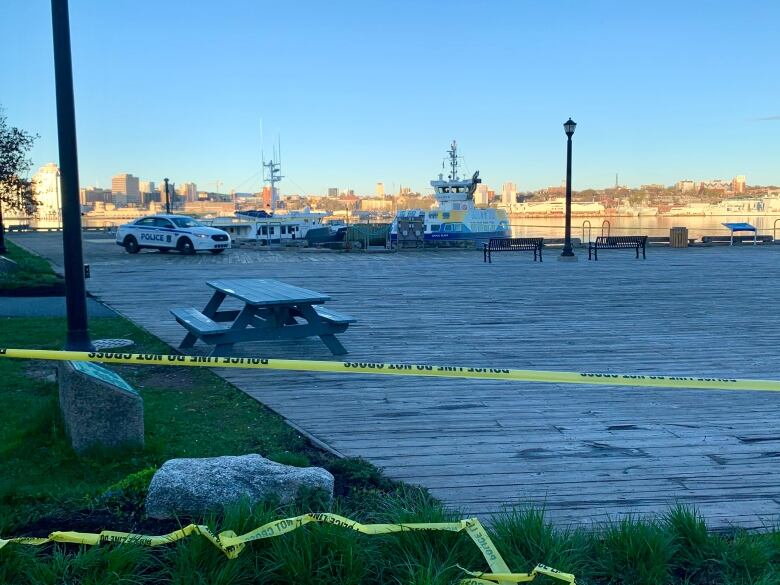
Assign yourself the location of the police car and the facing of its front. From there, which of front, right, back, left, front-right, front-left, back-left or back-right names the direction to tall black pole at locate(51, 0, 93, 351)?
front-right

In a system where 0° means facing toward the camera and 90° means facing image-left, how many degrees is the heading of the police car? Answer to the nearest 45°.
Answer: approximately 315°

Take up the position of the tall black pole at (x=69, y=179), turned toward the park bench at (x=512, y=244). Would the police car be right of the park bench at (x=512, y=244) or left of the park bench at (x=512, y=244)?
left

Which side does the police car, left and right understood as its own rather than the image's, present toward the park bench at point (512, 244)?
front

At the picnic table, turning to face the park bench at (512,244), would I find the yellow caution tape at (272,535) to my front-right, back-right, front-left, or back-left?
back-right

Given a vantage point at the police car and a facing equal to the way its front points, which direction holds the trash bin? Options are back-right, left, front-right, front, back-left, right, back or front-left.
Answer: front-left

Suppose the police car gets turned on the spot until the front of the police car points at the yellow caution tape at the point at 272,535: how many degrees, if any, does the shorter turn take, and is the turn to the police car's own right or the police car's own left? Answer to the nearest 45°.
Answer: approximately 45° to the police car's own right
